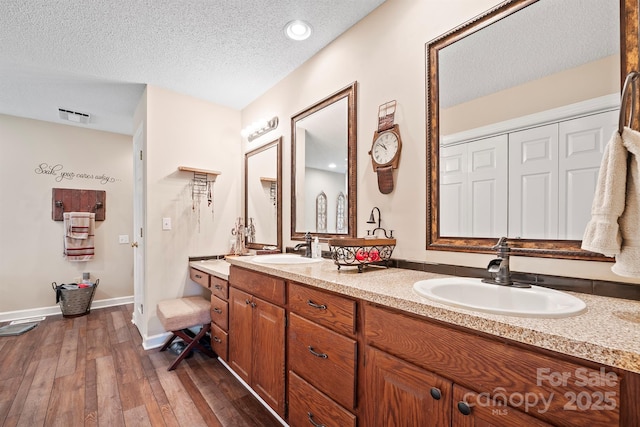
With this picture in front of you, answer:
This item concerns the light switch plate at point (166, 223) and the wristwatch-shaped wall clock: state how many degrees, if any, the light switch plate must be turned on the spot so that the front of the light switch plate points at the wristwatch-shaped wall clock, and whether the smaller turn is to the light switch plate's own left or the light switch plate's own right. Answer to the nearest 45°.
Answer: approximately 45° to the light switch plate's own left

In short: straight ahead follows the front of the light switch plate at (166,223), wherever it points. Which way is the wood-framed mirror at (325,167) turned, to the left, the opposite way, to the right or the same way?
to the right

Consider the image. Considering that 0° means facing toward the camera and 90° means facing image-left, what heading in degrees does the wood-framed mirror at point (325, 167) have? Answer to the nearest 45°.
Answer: approximately 45°
